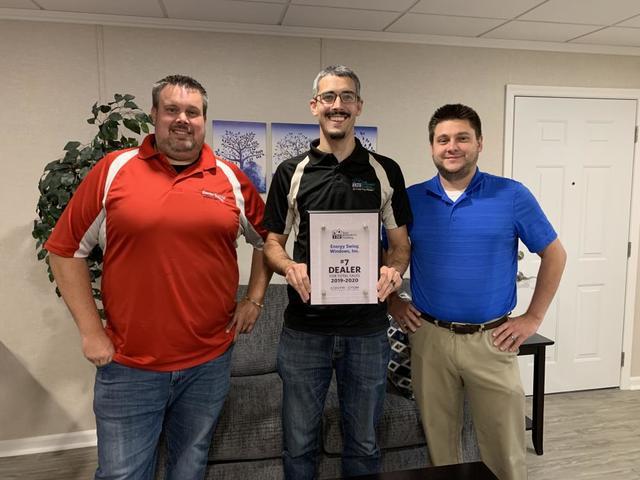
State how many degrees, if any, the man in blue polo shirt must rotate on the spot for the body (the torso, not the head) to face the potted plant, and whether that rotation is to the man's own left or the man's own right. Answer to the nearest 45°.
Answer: approximately 90° to the man's own right

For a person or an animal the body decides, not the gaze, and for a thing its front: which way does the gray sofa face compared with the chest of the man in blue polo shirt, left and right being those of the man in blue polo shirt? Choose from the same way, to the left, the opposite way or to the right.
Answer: the same way

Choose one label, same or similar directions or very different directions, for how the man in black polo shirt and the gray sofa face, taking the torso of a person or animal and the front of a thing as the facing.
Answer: same or similar directions

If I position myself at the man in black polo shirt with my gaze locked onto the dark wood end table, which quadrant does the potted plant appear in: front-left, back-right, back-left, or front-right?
back-left

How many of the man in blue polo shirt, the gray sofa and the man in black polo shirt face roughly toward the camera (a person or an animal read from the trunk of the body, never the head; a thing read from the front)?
3

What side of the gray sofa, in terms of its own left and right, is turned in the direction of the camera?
front

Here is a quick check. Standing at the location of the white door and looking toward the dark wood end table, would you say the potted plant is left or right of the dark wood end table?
right

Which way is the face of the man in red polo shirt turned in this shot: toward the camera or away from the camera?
toward the camera

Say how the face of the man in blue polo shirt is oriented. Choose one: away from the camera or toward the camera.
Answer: toward the camera

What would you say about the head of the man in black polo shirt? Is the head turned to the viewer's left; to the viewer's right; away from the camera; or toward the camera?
toward the camera

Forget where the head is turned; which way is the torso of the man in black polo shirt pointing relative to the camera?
toward the camera

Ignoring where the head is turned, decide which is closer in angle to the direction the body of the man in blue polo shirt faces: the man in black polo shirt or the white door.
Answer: the man in black polo shirt

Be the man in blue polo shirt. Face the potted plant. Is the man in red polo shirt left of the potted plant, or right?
left
